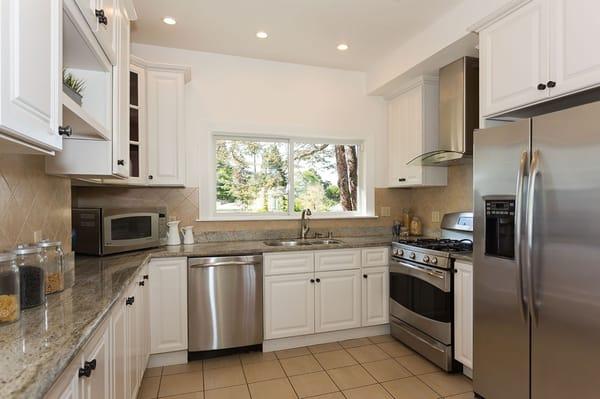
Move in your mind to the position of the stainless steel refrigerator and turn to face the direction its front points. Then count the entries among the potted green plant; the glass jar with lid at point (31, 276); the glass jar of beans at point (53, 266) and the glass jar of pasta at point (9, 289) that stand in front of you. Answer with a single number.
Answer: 4

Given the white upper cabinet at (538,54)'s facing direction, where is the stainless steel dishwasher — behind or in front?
in front

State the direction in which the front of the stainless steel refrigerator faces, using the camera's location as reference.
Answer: facing the viewer and to the left of the viewer

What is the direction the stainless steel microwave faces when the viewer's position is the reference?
facing the viewer and to the right of the viewer

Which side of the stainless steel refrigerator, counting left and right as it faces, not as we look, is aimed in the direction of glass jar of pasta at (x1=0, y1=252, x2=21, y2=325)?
front

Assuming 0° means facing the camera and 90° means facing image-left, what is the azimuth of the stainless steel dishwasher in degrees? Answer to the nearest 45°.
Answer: approximately 0°

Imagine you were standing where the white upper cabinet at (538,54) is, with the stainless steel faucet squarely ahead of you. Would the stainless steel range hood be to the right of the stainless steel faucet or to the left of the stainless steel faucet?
right

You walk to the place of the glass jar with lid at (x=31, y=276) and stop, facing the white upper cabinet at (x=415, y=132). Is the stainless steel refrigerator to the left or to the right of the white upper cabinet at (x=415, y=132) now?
right
